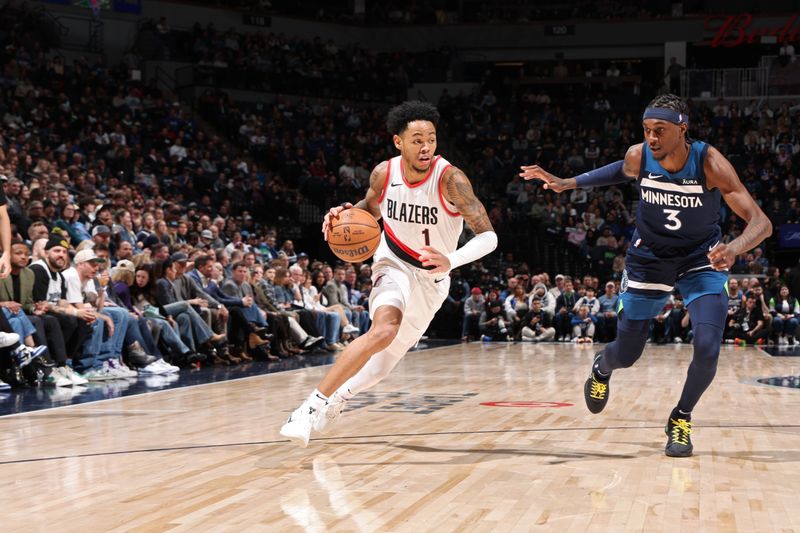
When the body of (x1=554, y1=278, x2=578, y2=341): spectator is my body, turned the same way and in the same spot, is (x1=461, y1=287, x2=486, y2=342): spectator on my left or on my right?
on my right

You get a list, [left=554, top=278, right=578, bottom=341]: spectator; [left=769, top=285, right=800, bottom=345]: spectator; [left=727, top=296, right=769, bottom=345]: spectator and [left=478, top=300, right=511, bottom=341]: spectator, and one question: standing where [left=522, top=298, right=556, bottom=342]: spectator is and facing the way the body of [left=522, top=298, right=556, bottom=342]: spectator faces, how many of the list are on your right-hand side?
1

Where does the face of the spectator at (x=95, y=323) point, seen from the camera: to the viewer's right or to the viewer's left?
to the viewer's right

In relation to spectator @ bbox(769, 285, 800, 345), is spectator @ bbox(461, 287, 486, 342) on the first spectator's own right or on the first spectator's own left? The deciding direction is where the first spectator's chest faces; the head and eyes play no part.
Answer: on the first spectator's own right

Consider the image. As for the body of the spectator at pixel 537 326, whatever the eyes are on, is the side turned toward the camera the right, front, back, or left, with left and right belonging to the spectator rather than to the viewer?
front

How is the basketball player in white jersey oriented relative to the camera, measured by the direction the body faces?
toward the camera

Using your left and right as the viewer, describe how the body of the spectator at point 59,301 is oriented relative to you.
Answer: facing the viewer and to the right of the viewer

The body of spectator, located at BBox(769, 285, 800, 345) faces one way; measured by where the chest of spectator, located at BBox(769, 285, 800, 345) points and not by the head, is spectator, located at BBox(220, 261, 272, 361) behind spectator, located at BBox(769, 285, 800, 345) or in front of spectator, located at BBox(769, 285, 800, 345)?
in front

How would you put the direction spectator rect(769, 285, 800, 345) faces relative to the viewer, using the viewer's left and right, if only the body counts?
facing the viewer

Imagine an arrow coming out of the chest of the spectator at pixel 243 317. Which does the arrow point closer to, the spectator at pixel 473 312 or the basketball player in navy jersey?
the basketball player in navy jersey

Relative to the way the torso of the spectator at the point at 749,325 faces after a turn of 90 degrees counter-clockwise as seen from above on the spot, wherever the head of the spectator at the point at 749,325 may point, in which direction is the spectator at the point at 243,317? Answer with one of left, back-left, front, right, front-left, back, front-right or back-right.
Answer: back-right

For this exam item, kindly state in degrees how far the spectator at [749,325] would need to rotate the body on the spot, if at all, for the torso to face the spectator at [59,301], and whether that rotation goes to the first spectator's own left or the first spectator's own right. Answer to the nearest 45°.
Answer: approximately 45° to the first spectator's own right

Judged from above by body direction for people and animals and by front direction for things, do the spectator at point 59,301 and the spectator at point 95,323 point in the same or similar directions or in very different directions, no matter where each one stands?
same or similar directions

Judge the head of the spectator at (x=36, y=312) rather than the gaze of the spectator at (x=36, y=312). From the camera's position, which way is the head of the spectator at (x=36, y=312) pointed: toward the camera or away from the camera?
toward the camera

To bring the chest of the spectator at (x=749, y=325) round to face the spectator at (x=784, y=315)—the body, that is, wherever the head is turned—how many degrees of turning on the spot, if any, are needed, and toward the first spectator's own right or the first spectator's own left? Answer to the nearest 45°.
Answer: approximately 135° to the first spectator's own left

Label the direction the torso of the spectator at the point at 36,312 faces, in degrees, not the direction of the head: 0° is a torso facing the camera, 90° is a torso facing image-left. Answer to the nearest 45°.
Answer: approximately 315°

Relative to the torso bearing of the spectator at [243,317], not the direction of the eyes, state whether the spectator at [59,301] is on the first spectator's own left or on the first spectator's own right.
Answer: on the first spectator's own right
